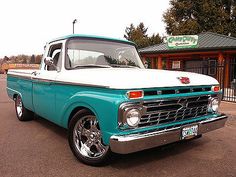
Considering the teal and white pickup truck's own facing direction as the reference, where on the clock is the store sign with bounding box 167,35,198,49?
The store sign is roughly at 8 o'clock from the teal and white pickup truck.

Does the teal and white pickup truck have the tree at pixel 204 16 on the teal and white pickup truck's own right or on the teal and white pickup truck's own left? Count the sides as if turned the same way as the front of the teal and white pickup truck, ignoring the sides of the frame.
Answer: on the teal and white pickup truck's own left

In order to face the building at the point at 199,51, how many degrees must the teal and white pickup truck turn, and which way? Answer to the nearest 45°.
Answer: approximately 135° to its left

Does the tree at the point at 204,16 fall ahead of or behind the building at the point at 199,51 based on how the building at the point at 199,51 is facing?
behind

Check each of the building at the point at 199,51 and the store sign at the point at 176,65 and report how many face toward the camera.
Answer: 2

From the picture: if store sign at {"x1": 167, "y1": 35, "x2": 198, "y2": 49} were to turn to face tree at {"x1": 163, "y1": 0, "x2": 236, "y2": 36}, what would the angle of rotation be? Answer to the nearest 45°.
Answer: approximately 180°
